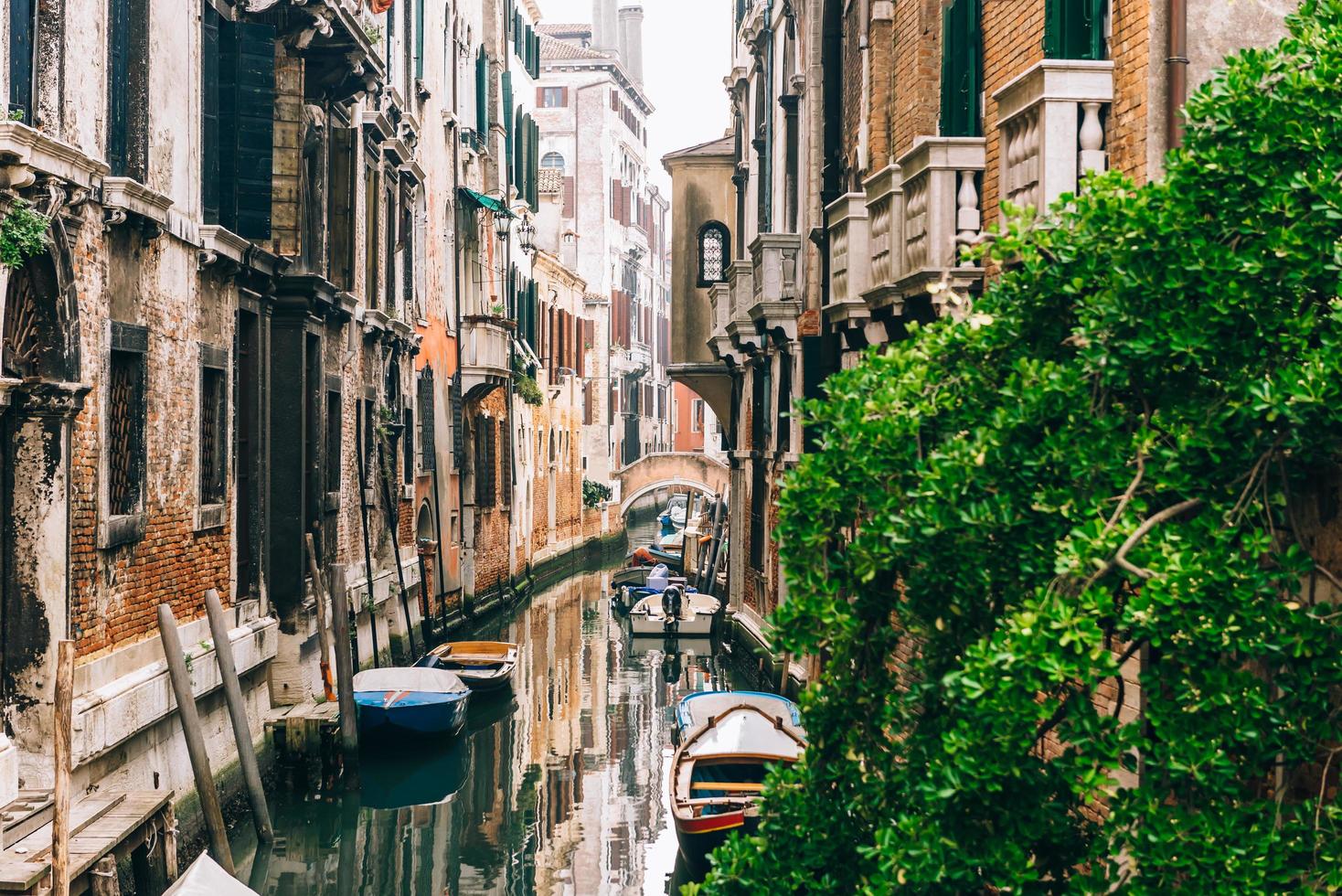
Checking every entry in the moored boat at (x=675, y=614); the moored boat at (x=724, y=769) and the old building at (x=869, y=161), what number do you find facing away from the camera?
2

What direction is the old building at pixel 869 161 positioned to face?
to the viewer's left

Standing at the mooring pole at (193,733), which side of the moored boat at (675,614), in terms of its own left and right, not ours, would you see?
back

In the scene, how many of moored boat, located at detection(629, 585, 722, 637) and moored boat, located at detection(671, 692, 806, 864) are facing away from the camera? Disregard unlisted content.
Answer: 2

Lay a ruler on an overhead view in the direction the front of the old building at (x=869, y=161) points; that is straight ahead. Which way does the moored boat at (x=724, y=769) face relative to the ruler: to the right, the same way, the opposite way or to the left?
to the right

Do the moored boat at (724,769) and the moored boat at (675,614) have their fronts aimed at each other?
no

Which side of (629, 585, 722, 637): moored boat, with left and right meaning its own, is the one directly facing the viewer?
back

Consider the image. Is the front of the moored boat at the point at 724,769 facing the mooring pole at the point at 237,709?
no

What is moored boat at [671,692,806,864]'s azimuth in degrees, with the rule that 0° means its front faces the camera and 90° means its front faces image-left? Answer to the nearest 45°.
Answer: approximately 180°

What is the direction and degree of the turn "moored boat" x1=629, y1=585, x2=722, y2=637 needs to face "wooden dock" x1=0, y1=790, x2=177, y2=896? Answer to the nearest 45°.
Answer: approximately 180°

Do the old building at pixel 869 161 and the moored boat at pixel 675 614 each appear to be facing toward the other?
no

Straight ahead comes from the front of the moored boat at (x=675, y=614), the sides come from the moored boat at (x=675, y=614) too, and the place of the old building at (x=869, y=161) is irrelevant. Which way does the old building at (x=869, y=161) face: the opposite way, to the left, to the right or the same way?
to the left

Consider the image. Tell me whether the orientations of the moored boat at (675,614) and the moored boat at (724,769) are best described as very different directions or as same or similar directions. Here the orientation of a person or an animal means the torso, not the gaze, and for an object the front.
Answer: same or similar directions

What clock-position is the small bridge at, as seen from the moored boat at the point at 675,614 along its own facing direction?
The small bridge is roughly at 12 o'clock from the moored boat.

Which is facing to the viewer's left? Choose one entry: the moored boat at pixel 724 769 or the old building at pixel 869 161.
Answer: the old building

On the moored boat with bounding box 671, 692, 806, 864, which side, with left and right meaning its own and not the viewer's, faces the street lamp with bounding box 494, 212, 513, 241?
front
